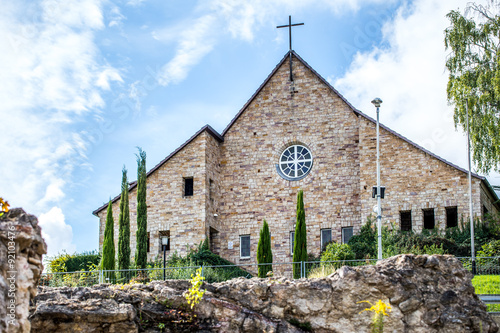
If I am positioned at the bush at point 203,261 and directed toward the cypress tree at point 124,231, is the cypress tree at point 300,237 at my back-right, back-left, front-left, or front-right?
back-left

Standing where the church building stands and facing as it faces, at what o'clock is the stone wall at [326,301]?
The stone wall is roughly at 12 o'clock from the church building.

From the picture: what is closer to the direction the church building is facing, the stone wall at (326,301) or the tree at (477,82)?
the stone wall

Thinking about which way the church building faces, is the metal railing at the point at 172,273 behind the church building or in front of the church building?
in front

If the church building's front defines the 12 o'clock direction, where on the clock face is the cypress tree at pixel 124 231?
The cypress tree is roughly at 2 o'clock from the church building.

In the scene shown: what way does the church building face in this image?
toward the camera

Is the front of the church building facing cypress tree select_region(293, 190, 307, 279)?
yes

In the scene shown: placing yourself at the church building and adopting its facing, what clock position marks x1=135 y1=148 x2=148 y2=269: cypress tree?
The cypress tree is roughly at 2 o'clock from the church building.

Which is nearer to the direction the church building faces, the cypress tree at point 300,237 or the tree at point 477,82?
the cypress tree

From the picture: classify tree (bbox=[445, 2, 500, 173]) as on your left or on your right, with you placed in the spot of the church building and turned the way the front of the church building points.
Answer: on your left

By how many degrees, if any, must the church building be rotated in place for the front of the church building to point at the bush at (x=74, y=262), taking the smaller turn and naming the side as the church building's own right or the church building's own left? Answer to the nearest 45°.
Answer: approximately 90° to the church building's own right
